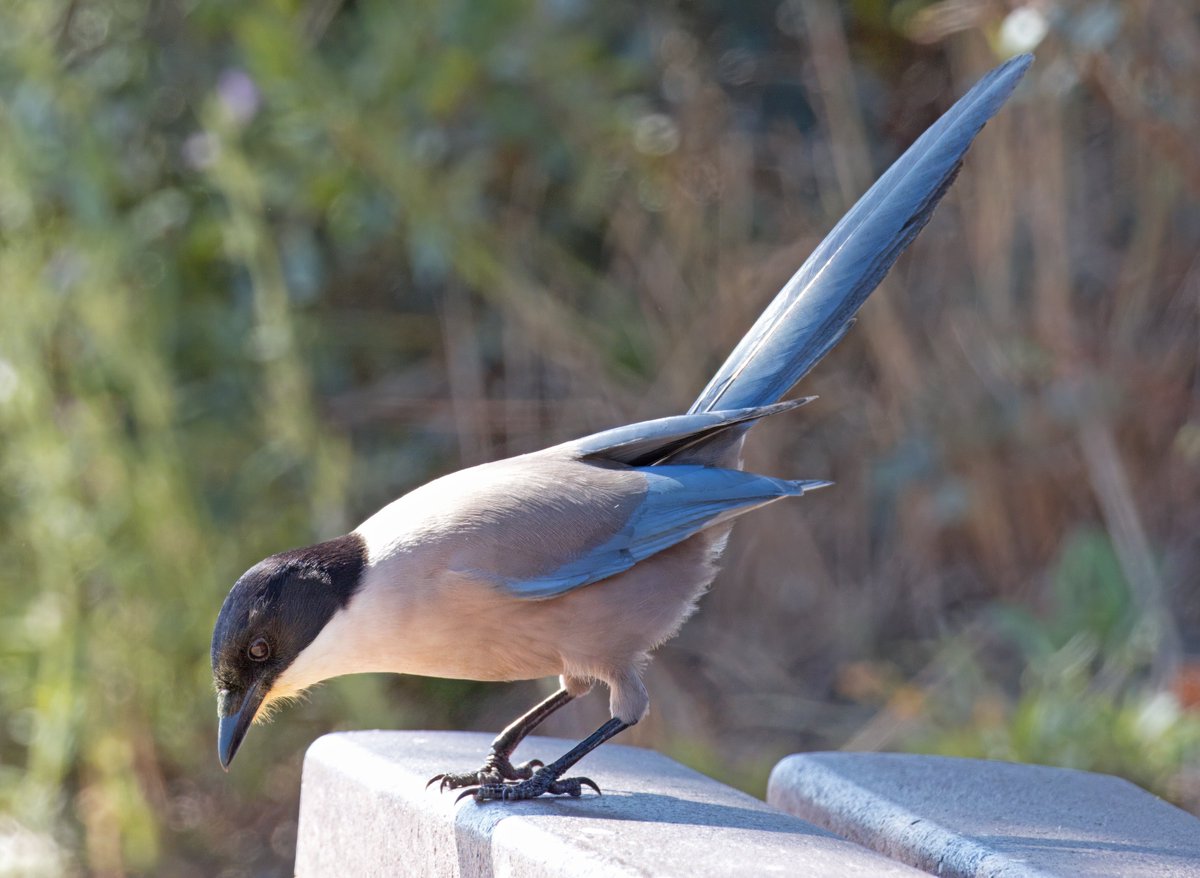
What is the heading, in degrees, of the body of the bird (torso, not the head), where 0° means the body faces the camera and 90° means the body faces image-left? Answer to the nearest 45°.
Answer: approximately 90°
